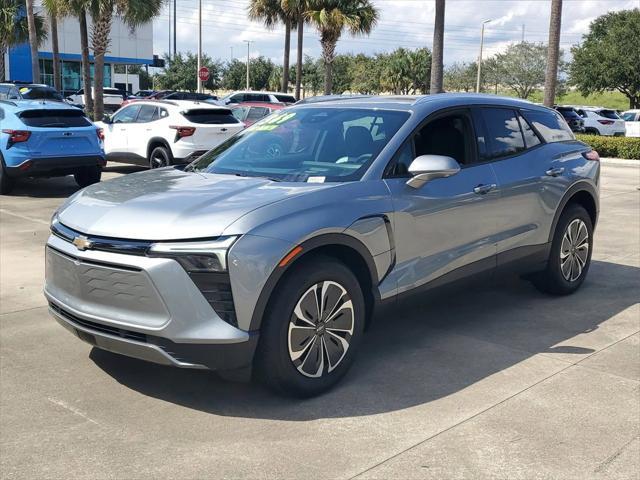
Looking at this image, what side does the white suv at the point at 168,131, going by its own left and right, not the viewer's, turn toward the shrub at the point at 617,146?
right

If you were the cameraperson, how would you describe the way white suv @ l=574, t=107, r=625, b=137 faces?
facing away from the viewer and to the left of the viewer

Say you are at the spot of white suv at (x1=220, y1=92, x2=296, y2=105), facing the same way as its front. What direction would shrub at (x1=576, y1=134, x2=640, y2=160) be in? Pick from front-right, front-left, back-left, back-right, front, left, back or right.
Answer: back

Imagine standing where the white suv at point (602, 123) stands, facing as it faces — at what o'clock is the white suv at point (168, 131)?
the white suv at point (168, 131) is roughly at 8 o'clock from the white suv at point (602, 123).

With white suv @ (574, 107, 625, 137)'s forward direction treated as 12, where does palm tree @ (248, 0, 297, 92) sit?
The palm tree is roughly at 10 o'clock from the white suv.

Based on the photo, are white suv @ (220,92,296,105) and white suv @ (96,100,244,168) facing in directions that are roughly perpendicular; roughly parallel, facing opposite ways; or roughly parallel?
roughly parallel

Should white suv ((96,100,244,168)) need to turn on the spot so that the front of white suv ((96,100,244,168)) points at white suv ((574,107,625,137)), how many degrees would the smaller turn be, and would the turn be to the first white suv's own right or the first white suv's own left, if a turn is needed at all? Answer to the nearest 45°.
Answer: approximately 90° to the first white suv's own right

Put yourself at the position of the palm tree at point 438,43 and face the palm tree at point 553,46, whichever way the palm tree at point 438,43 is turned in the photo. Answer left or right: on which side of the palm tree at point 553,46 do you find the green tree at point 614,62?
left

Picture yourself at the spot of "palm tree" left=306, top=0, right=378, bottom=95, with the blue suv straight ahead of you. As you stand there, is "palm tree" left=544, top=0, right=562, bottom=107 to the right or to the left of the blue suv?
left

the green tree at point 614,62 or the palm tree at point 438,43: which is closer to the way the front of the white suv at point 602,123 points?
the green tree

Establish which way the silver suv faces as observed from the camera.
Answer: facing the viewer and to the left of the viewer

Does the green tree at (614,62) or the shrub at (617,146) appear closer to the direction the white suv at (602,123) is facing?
the green tree

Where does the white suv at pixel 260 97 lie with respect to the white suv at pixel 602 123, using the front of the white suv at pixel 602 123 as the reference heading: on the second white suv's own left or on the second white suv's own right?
on the second white suv's own left

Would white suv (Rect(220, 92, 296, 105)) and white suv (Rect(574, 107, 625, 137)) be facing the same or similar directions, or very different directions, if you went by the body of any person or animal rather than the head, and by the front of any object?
same or similar directions

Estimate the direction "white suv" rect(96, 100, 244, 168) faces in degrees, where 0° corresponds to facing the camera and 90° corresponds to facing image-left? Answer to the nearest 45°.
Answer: approximately 135°

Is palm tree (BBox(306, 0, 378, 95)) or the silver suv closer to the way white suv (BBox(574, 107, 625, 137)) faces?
the palm tree

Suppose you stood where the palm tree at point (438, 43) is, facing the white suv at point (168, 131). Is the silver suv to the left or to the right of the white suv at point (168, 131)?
left

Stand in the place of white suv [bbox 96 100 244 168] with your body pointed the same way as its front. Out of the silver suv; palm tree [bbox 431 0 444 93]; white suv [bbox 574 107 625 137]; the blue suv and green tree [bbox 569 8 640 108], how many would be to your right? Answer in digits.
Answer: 3

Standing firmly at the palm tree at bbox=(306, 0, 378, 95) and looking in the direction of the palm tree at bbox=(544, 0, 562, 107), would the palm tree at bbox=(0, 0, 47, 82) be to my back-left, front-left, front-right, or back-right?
back-right

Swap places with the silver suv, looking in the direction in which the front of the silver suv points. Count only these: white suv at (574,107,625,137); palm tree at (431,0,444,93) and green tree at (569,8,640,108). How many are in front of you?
0

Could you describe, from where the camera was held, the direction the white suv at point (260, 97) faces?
facing away from the viewer and to the left of the viewer
